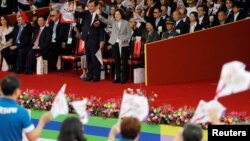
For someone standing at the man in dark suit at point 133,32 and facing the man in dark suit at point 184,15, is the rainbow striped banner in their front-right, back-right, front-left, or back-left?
back-right

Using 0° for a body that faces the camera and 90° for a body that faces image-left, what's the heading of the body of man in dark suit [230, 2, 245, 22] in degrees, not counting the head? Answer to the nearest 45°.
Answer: approximately 45°

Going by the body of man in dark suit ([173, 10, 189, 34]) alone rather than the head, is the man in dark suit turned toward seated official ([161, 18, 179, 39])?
yes

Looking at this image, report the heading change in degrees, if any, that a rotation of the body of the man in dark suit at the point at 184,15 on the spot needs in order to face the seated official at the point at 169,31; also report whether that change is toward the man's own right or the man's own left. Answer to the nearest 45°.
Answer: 0° — they already face them

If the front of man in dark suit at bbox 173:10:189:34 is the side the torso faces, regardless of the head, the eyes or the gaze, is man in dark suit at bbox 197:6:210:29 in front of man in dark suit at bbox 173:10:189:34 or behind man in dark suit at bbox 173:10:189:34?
behind

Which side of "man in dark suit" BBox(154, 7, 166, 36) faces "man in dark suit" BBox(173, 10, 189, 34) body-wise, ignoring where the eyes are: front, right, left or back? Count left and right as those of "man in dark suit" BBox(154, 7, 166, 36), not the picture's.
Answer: left

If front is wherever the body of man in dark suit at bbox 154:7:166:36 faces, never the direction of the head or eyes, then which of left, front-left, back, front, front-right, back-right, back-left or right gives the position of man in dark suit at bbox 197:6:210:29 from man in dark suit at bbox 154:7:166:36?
back-left

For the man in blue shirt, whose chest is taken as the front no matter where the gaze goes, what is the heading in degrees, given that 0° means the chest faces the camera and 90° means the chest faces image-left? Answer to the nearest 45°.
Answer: approximately 225°
